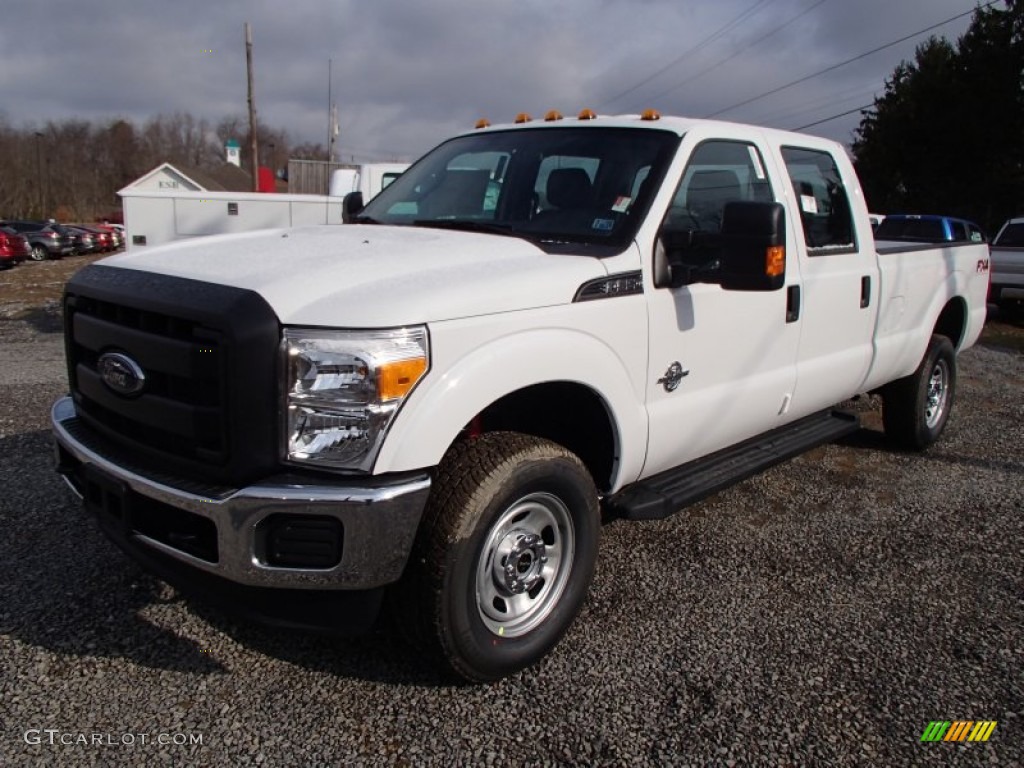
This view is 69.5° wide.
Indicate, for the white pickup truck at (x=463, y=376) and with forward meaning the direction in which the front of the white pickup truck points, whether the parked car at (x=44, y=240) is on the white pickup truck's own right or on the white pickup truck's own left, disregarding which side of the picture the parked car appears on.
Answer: on the white pickup truck's own right

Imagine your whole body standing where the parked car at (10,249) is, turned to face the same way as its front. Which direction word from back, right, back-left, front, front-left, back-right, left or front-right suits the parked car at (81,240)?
right

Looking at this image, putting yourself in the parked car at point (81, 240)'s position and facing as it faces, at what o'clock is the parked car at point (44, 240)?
the parked car at point (44, 240) is roughly at 9 o'clock from the parked car at point (81, 240).

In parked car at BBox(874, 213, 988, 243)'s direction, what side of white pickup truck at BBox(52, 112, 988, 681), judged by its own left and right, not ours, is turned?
back
